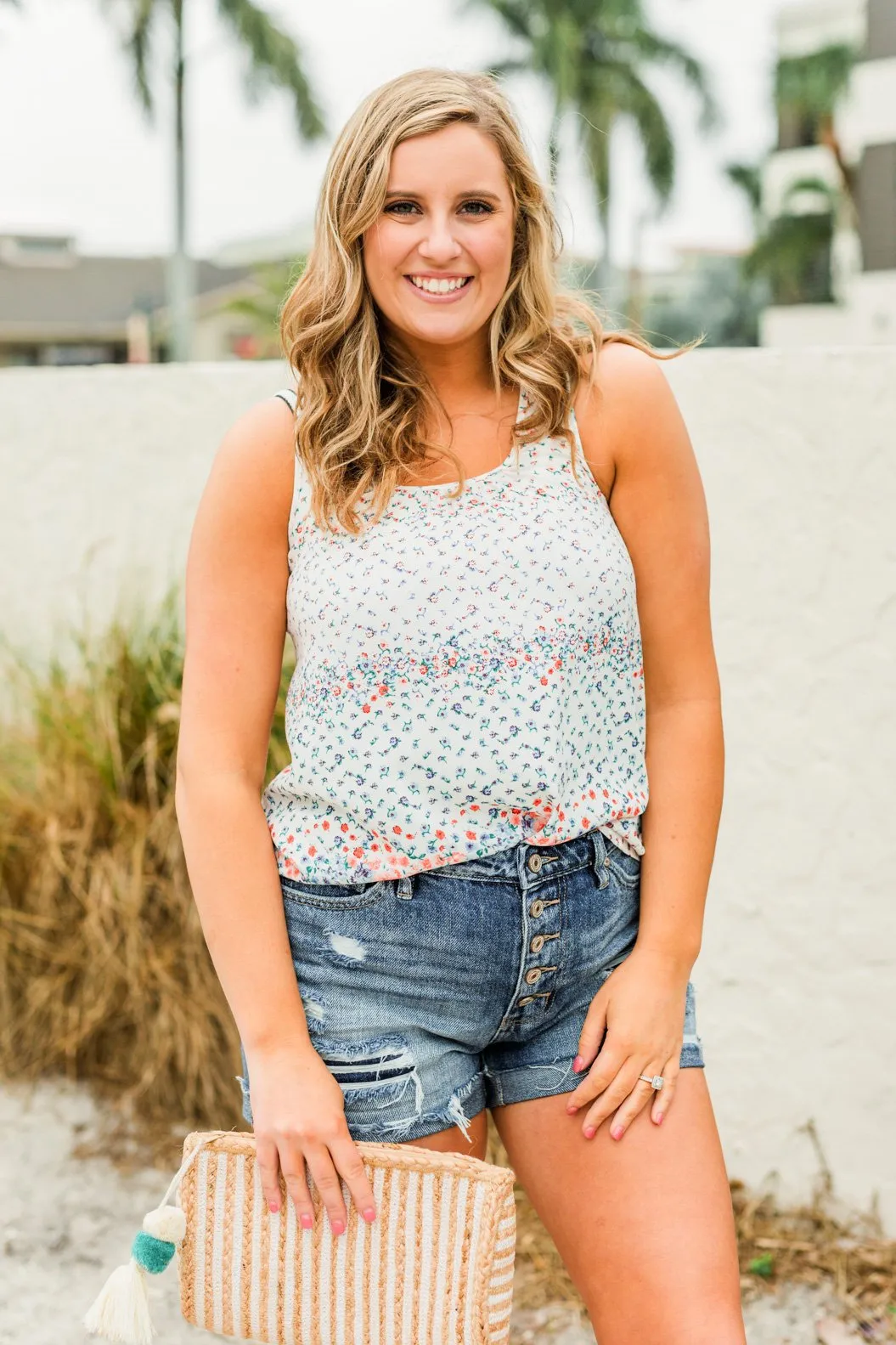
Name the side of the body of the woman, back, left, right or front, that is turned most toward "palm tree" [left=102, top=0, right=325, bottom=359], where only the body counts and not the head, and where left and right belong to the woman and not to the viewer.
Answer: back

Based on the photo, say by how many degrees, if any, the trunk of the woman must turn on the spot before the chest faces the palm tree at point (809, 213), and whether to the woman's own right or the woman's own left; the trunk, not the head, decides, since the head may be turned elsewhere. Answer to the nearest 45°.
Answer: approximately 180°

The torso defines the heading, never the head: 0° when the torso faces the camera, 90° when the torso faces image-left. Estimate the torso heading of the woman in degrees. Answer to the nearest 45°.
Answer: approximately 0°

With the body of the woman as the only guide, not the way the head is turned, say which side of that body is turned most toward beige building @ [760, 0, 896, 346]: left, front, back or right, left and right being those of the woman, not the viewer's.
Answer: back

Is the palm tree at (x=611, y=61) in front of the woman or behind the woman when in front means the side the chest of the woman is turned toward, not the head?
behind
